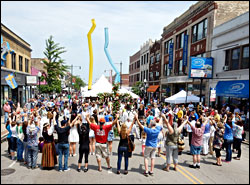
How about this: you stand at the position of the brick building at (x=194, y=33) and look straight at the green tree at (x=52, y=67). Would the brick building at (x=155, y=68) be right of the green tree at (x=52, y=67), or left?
right

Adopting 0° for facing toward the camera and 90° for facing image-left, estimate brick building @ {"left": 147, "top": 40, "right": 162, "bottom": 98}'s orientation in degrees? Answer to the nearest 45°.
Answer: approximately 45°

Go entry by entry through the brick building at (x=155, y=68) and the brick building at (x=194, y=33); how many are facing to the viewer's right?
0

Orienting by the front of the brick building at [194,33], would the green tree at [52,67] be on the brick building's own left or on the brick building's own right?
on the brick building's own right

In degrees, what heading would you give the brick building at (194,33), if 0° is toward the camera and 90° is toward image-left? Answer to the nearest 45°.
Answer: approximately 45°

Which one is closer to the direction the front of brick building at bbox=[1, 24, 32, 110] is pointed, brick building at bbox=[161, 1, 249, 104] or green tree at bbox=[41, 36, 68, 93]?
the brick building

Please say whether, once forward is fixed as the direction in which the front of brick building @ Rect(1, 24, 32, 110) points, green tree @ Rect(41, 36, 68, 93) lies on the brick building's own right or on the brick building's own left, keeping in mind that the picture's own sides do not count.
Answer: on the brick building's own left

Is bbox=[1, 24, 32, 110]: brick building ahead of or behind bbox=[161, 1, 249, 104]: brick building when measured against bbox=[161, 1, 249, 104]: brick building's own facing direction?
ahead

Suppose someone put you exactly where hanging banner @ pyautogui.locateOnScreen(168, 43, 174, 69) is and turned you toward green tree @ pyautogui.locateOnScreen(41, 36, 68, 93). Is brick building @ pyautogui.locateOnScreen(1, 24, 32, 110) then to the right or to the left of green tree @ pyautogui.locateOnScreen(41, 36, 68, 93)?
left

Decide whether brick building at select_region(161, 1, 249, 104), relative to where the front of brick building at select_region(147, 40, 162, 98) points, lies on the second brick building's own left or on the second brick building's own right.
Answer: on the second brick building's own left

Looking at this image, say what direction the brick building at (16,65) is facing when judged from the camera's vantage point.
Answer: facing the viewer and to the right of the viewer

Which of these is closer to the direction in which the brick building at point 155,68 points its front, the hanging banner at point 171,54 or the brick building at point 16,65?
the brick building

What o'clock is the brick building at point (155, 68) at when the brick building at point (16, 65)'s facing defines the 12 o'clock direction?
the brick building at point (155, 68) is roughly at 10 o'clock from the brick building at point (16, 65).

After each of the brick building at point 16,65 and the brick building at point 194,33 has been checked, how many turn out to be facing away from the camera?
0

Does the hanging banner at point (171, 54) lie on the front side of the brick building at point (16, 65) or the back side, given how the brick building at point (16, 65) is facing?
on the front side
